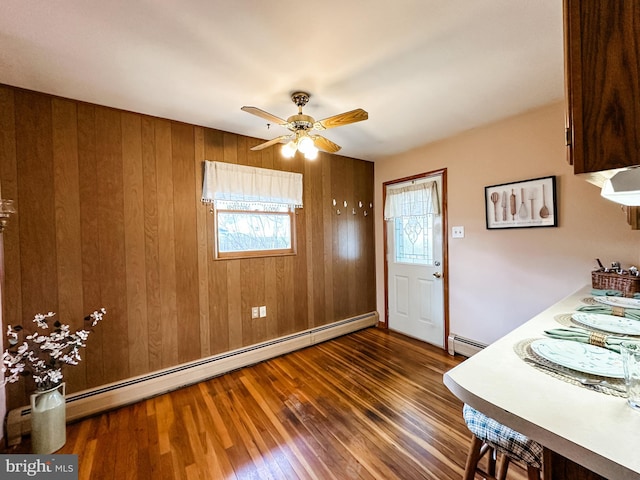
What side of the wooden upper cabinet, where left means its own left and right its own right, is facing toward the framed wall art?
right

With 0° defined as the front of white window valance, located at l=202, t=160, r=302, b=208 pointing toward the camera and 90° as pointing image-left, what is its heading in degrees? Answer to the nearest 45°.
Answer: approximately 315°

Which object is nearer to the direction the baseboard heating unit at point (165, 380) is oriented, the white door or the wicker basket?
the wicker basket

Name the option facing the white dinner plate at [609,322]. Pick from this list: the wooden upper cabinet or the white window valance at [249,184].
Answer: the white window valance

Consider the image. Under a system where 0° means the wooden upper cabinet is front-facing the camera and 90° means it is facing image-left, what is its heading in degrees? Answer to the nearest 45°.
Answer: approximately 90°

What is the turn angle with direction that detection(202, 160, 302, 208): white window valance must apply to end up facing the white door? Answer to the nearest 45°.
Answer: approximately 45° to its left

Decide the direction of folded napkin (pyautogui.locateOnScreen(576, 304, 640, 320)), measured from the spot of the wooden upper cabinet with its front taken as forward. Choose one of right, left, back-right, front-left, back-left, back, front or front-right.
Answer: right

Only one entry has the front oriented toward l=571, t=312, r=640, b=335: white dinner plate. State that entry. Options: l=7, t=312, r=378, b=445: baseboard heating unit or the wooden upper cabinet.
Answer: the baseboard heating unit
